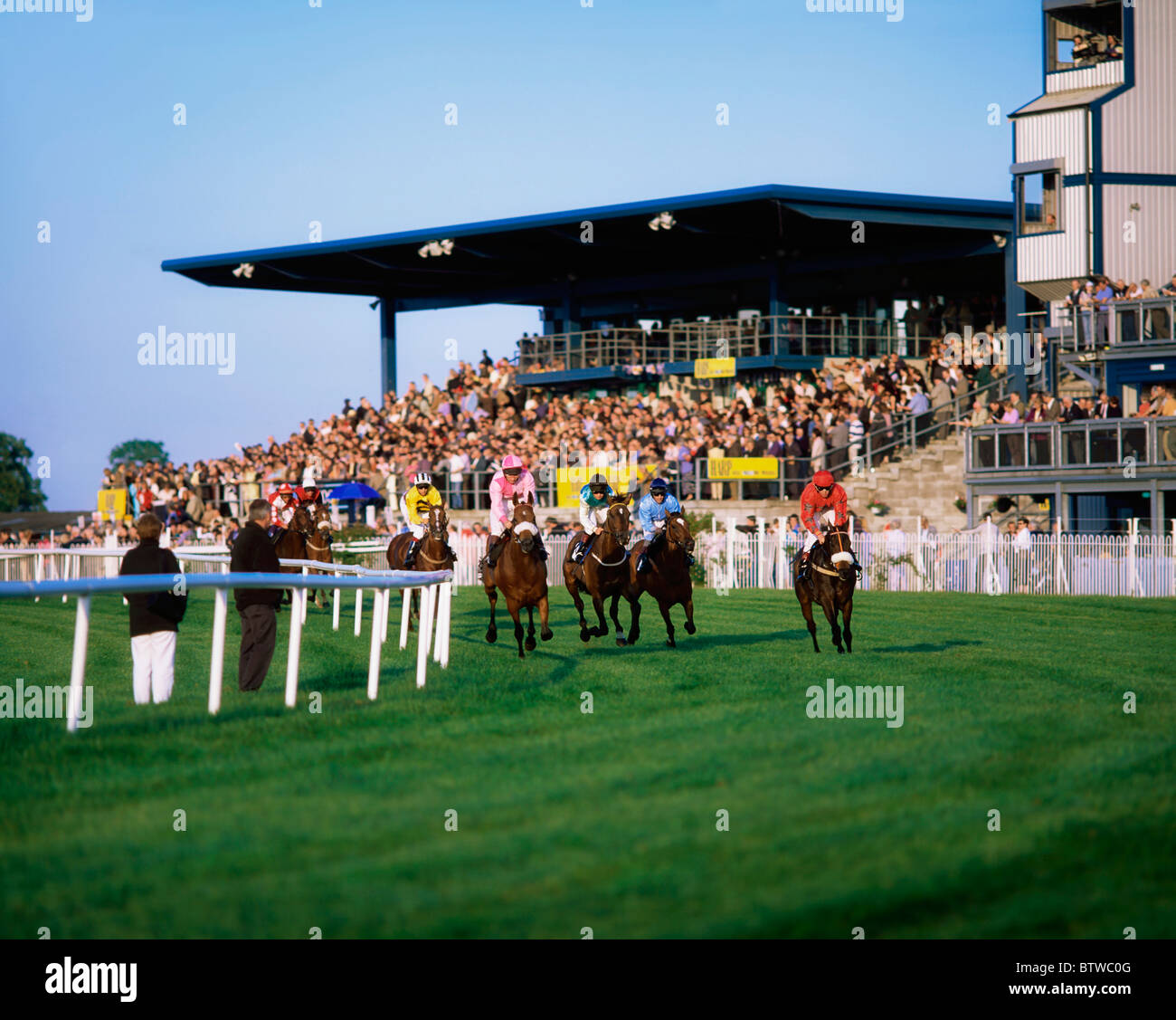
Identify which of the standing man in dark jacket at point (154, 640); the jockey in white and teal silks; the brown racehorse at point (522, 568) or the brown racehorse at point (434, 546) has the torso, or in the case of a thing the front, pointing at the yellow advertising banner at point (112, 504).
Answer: the standing man in dark jacket

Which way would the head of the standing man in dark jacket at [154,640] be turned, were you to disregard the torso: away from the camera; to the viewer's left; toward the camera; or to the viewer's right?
away from the camera

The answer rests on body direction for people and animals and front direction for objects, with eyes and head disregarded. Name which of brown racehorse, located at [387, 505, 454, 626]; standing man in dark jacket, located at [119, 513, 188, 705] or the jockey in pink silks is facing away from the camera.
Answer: the standing man in dark jacket

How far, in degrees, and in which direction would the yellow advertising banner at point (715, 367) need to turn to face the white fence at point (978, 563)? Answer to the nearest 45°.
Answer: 0° — it already faces it

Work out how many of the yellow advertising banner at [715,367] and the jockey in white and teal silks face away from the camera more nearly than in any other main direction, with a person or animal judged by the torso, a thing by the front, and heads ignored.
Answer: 0

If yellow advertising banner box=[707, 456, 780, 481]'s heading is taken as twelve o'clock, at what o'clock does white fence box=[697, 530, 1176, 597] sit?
The white fence is roughly at 11 o'clock from the yellow advertising banner.

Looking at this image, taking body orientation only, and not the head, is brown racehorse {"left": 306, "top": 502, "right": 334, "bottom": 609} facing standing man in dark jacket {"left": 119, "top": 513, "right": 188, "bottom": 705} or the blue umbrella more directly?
the standing man in dark jacket

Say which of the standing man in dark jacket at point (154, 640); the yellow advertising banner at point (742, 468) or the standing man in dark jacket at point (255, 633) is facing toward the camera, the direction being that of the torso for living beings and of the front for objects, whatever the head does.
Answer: the yellow advertising banner

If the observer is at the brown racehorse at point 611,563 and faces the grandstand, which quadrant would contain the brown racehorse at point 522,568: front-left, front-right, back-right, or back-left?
back-left

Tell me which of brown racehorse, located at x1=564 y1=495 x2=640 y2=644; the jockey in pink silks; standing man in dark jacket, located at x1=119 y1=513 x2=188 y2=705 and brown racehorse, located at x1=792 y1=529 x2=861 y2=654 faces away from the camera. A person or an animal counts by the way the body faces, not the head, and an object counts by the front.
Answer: the standing man in dark jacket

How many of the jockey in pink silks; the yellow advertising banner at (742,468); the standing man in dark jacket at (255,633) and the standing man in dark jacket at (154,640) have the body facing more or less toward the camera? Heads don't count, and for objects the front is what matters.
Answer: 2

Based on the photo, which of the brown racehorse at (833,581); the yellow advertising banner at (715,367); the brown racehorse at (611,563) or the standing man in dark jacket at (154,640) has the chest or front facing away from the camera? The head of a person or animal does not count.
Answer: the standing man in dark jacket

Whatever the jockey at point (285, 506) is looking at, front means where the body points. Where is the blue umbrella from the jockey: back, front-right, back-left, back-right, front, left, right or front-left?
back-left

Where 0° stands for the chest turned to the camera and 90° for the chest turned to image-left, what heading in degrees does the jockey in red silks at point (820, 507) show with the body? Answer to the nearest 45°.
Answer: approximately 0°

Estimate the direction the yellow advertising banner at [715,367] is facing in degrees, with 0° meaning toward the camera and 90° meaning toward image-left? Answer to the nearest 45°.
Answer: approximately 0°

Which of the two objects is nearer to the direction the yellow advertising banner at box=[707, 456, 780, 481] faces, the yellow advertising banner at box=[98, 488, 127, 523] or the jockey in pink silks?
the jockey in pink silks
